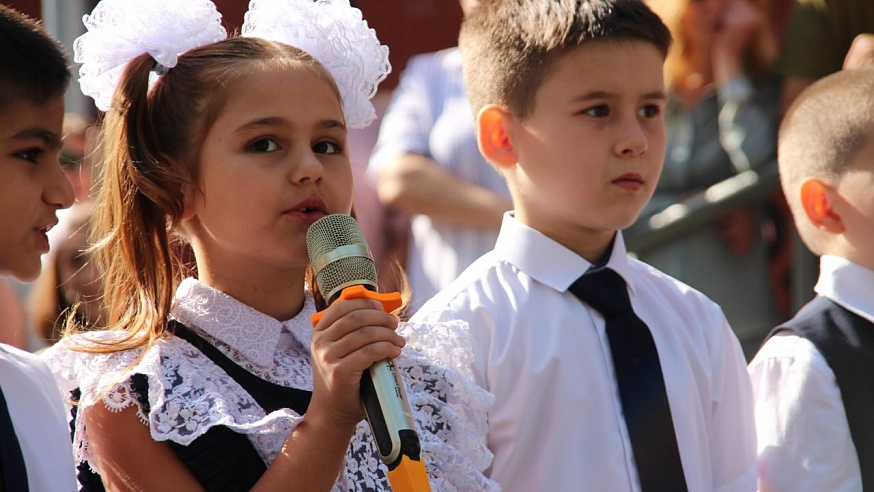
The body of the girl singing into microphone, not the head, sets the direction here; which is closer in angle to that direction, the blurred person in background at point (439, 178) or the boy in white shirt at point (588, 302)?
the boy in white shirt

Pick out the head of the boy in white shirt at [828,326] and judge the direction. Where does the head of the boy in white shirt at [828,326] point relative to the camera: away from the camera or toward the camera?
away from the camera

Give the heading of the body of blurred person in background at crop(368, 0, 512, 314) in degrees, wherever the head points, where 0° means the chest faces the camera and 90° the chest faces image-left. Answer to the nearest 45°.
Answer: approximately 315°

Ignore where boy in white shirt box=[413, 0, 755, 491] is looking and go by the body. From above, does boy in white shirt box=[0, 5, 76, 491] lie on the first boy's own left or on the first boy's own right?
on the first boy's own right

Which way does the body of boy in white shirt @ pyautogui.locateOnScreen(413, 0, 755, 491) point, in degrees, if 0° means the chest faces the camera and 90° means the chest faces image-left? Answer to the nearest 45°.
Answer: approximately 315°

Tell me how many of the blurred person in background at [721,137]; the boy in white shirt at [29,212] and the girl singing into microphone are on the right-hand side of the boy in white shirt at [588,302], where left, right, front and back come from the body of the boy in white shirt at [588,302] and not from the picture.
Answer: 2

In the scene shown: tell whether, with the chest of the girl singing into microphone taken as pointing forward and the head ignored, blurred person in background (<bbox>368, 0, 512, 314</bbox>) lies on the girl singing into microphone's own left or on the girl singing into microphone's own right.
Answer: on the girl singing into microphone's own left
